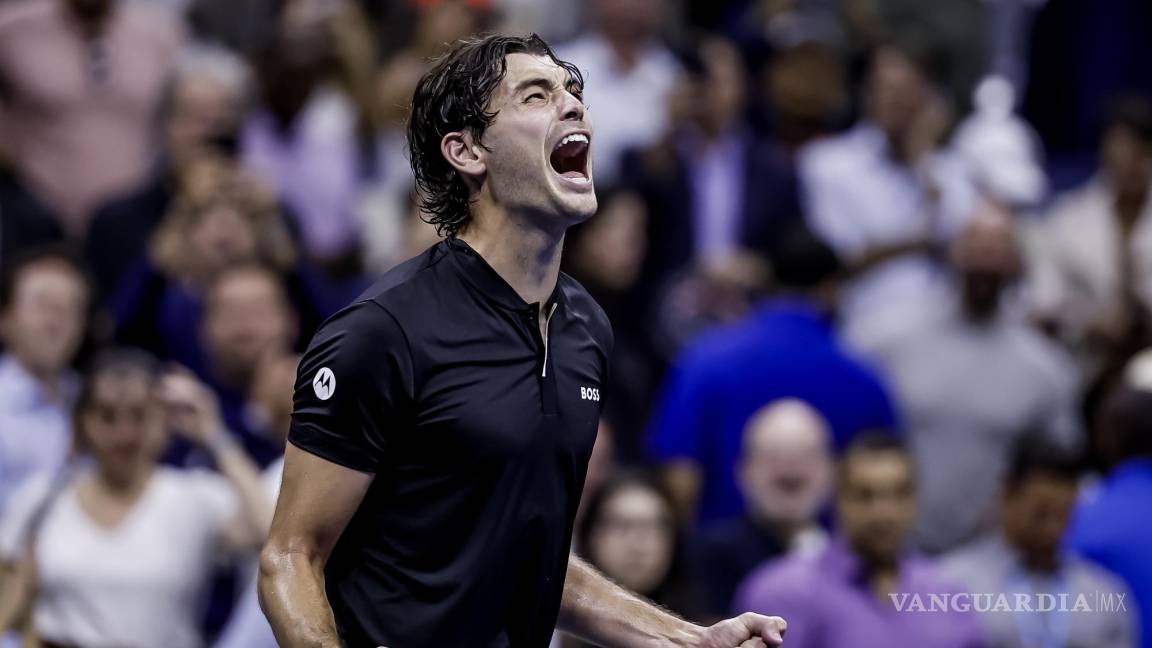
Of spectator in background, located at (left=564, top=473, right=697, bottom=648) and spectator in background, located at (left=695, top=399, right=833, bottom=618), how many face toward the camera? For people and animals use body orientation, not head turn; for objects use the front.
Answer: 2

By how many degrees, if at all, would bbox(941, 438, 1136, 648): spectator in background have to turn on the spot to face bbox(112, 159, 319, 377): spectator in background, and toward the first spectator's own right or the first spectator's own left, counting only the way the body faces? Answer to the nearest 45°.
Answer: approximately 90° to the first spectator's own right

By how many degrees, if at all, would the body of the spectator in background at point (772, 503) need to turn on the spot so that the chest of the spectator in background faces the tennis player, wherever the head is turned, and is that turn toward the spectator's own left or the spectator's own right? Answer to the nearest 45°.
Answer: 0° — they already face them

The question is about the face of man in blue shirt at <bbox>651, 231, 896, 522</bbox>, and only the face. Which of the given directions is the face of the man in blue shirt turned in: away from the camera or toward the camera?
away from the camera

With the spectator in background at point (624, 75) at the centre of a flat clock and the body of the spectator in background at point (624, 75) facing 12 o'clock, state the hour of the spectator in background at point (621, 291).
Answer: the spectator in background at point (621, 291) is roughly at 12 o'clock from the spectator in background at point (624, 75).
